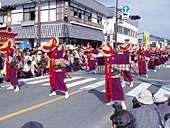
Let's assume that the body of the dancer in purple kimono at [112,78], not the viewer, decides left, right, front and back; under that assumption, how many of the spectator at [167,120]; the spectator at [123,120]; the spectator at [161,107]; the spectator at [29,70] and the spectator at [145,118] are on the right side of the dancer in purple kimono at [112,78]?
1

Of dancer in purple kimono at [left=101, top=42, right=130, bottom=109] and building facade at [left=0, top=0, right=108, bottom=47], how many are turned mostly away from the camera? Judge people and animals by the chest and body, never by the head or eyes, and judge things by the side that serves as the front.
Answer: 0

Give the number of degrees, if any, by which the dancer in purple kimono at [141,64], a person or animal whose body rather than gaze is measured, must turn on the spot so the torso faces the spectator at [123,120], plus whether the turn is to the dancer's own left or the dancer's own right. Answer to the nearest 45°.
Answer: approximately 45° to the dancer's own left

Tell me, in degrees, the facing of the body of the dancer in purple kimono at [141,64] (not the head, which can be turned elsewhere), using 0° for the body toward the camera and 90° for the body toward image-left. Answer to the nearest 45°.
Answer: approximately 45°

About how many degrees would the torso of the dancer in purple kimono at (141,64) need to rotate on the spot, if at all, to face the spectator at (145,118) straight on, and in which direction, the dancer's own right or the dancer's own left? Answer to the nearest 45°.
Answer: approximately 45° to the dancer's own left

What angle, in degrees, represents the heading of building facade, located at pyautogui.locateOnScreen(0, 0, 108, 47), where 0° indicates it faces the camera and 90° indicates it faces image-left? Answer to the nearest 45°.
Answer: approximately 315°

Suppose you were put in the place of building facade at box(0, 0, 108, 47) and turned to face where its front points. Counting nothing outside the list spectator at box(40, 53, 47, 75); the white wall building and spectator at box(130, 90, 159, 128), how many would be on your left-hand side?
1

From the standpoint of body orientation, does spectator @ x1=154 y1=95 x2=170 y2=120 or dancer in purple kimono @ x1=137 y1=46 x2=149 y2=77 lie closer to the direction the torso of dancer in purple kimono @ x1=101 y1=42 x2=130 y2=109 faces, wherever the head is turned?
the spectator

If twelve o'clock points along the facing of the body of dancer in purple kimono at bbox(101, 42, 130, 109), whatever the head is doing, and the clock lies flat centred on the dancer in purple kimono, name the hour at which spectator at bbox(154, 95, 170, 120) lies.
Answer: The spectator is roughly at 10 o'clock from the dancer in purple kimono.

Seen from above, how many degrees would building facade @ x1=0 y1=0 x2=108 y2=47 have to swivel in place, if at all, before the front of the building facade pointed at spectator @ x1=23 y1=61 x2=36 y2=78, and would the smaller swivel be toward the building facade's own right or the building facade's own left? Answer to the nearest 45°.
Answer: approximately 45° to the building facade's own right

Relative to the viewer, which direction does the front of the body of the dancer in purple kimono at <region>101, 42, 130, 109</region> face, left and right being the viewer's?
facing the viewer and to the left of the viewer

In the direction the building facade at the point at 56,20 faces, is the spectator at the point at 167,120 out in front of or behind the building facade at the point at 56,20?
in front

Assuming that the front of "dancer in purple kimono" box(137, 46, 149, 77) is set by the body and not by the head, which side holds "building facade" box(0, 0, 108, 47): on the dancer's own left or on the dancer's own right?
on the dancer's own right

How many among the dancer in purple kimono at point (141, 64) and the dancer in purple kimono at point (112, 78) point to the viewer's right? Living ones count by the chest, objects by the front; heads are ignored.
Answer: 0

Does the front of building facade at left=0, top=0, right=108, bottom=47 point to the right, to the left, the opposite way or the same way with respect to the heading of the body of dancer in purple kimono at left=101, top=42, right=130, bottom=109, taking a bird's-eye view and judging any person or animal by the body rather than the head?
to the left

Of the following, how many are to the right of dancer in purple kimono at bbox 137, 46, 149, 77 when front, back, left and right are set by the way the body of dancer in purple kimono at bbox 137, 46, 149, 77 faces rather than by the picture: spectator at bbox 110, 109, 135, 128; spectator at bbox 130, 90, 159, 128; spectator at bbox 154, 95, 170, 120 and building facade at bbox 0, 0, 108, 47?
1
